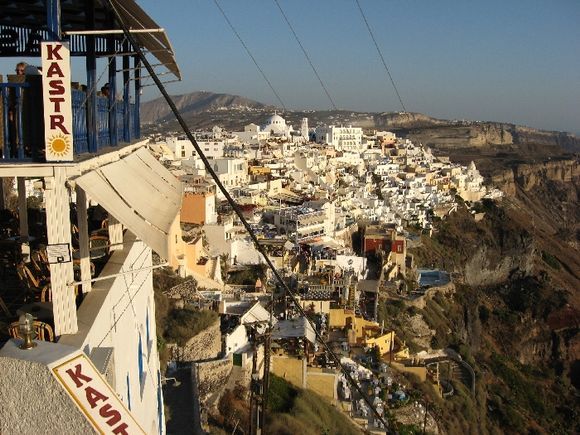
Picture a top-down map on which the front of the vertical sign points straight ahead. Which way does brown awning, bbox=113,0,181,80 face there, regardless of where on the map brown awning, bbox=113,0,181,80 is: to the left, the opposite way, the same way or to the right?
to the left

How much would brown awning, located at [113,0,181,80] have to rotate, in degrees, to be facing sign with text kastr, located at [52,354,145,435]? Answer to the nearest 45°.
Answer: approximately 90° to its right

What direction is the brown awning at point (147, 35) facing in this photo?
to the viewer's right

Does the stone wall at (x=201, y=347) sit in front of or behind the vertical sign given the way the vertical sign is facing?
behind

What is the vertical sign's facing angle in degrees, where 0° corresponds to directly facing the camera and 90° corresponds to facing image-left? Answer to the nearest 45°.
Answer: approximately 0°

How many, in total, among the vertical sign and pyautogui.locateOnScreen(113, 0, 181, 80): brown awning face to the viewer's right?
1
